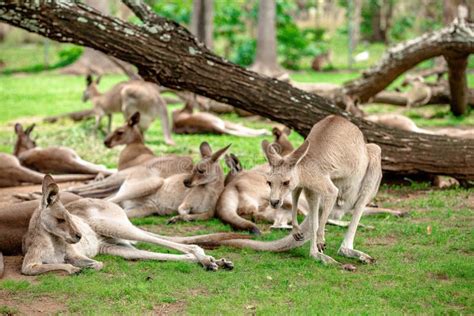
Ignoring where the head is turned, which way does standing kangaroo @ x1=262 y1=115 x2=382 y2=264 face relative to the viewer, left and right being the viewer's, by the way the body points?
facing the viewer and to the left of the viewer

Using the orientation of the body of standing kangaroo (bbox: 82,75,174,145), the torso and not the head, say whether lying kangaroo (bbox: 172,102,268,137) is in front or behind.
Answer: behind

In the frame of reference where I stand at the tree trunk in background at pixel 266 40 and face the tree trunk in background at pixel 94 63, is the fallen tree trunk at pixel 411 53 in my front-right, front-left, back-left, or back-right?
back-left

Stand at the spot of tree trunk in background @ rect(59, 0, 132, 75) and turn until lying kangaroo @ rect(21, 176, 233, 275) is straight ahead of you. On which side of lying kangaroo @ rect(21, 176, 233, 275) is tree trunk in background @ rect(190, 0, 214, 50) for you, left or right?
left

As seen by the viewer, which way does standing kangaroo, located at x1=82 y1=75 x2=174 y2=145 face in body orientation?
to the viewer's left

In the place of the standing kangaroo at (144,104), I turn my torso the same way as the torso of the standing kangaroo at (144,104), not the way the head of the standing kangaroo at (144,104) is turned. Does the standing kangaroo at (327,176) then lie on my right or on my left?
on my left

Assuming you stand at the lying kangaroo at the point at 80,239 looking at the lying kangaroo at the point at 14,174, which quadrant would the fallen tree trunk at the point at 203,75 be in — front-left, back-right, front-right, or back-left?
front-right

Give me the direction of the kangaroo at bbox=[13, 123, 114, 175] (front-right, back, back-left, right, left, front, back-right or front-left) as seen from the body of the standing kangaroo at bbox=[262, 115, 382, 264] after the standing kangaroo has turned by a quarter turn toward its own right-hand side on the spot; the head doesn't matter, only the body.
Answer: front
